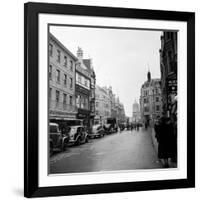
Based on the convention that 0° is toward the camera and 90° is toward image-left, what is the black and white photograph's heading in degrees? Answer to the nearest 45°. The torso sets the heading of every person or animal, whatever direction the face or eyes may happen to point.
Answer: approximately 315°
